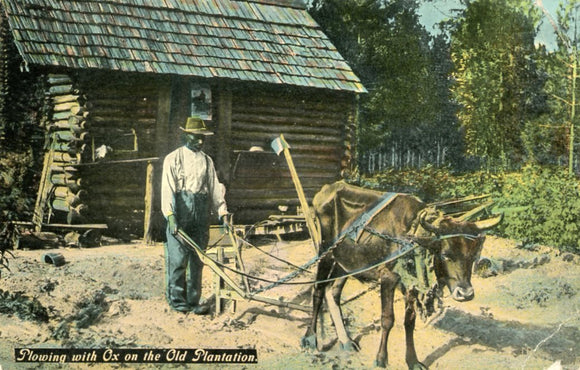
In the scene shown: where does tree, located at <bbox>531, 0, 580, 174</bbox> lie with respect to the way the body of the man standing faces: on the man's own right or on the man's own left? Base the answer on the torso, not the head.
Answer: on the man's own left

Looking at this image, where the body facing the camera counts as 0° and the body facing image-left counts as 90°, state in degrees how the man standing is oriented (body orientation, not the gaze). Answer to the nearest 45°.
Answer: approximately 315°

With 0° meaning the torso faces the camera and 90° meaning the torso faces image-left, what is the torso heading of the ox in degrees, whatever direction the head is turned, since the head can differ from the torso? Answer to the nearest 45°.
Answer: approximately 315°

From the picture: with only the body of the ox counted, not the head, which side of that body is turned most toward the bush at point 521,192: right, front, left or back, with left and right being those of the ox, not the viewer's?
left

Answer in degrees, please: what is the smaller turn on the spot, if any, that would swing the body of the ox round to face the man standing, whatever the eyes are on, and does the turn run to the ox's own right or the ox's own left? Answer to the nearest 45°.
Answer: approximately 135° to the ox's own right

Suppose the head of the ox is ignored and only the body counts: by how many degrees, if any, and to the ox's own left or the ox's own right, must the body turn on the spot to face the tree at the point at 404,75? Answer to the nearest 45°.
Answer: approximately 135° to the ox's own left

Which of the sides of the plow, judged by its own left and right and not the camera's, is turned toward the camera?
right

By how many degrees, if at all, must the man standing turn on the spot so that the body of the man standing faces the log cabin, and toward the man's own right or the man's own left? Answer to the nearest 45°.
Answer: approximately 135° to the man's own left

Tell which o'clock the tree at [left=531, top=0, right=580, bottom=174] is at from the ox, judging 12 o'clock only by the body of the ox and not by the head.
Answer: The tree is roughly at 9 o'clock from the ox.

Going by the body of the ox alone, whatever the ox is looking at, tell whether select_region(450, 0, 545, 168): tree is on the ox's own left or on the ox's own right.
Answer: on the ox's own left
